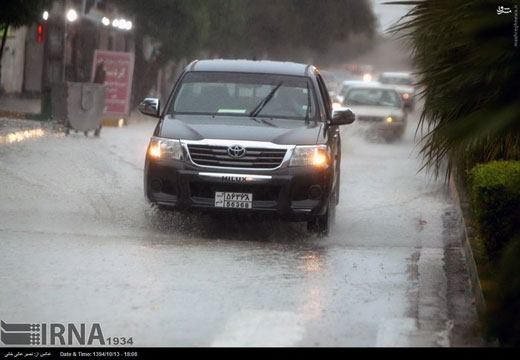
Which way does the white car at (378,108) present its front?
toward the camera

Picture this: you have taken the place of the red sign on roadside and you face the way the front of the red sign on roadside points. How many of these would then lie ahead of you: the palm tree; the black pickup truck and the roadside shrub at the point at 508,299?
3

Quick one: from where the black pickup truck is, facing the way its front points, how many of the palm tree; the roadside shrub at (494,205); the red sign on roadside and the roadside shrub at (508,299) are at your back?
1

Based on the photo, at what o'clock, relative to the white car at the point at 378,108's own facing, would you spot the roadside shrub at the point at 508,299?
The roadside shrub is roughly at 12 o'clock from the white car.

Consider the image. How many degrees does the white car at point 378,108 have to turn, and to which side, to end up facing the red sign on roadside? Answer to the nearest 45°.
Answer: approximately 90° to its right

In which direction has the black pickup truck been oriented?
toward the camera

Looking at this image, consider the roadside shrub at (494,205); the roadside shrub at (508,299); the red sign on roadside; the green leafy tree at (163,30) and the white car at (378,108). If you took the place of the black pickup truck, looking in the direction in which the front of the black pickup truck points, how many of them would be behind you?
3
